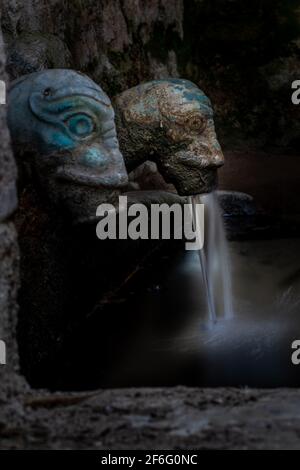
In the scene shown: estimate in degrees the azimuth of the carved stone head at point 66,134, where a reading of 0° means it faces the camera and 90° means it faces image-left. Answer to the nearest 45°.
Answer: approximately 270°

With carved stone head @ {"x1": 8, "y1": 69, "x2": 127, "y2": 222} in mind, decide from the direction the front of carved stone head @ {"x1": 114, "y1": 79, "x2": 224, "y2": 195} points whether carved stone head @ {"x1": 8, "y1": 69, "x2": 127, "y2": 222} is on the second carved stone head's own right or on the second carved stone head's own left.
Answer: on the second carved stone head's own right

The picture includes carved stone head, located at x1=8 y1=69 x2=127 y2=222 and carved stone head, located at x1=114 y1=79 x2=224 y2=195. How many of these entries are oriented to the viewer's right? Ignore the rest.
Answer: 2

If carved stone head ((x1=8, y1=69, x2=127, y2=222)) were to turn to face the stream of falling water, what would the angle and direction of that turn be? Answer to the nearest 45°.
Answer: approximately 45° to its left

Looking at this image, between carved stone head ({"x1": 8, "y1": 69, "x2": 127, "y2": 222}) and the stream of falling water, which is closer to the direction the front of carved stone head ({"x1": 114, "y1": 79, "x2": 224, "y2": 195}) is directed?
the stream of falling water

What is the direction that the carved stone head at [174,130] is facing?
to the viewer's right
